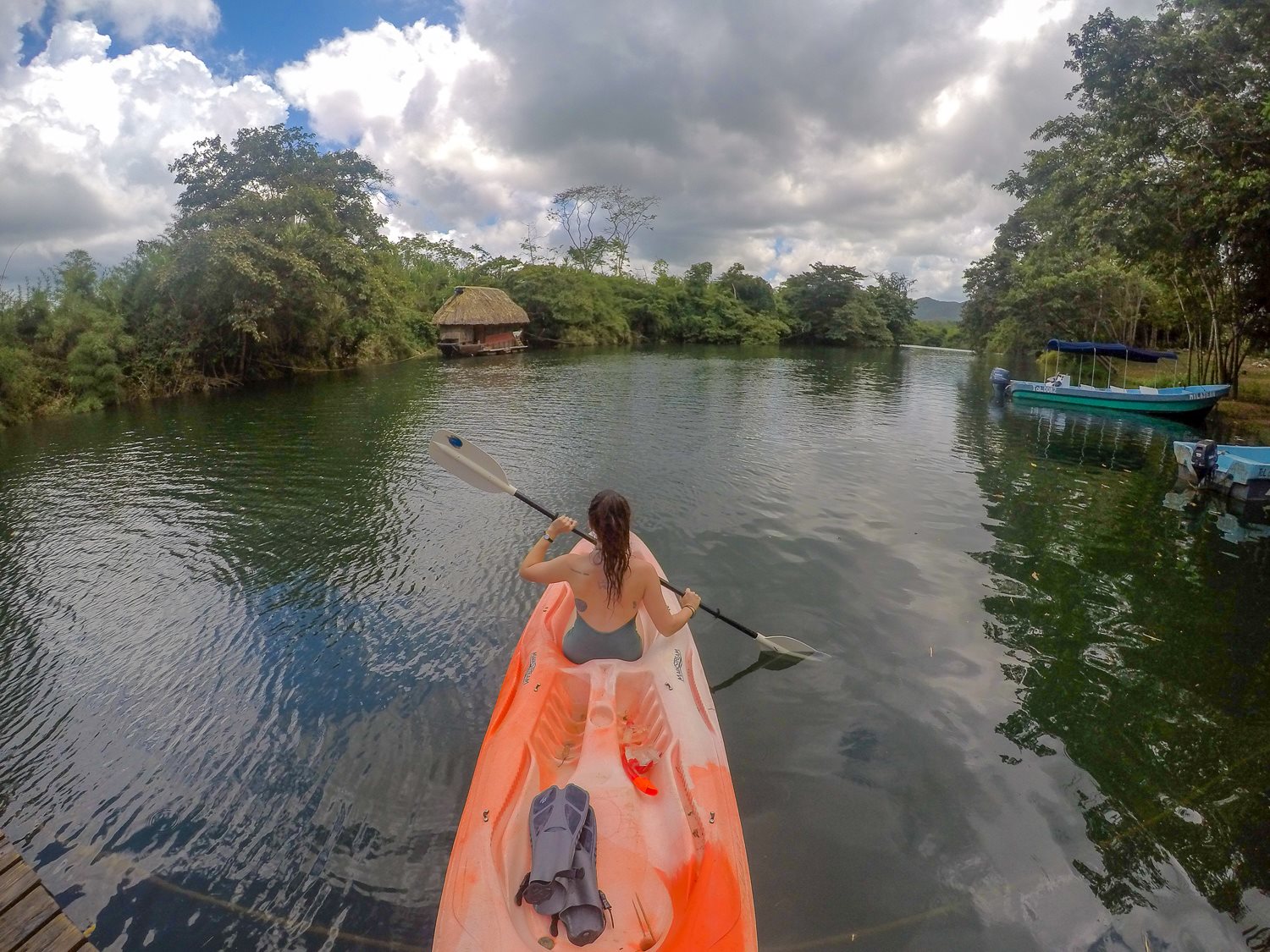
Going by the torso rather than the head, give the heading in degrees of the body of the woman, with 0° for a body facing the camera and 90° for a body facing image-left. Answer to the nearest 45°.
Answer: approximately 180°

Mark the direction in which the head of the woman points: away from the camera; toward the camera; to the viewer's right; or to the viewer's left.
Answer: away from the camera

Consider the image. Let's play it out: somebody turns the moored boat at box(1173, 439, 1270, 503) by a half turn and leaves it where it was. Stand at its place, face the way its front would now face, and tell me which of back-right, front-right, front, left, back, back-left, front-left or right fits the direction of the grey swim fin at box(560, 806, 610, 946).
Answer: front-left

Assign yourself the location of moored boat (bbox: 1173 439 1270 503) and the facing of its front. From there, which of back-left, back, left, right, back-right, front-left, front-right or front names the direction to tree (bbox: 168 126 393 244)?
back-left

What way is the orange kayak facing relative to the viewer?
away from the camera

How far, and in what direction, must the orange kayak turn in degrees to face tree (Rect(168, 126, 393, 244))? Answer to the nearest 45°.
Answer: approximately 45° to its left

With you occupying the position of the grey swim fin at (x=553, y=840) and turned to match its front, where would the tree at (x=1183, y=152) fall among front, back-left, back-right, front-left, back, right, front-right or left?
front-right

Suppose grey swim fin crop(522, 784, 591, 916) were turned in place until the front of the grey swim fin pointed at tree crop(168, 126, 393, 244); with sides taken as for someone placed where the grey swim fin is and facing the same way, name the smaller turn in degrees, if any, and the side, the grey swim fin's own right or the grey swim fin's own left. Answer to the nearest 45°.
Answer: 0° — it already faces it

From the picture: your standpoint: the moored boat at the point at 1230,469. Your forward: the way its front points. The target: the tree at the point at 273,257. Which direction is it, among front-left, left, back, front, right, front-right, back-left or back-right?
back-left

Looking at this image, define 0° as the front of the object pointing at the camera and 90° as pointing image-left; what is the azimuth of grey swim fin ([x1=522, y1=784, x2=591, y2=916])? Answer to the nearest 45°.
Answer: approximately 180°

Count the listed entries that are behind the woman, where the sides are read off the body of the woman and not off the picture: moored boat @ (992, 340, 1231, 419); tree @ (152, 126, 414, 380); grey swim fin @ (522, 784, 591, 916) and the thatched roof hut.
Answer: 1

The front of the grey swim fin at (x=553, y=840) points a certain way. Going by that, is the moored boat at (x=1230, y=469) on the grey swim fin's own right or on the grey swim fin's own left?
on the grey swim fin's own right

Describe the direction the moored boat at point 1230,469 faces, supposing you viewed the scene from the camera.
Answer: facing away from the viewer and to the right of the viewer

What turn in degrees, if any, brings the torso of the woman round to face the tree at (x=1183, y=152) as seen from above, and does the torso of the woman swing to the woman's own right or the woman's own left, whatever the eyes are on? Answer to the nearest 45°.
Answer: approximately 45° to the woman's own right

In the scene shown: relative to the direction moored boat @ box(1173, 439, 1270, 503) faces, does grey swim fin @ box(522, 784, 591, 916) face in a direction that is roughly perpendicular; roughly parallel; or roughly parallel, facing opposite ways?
roughly perpendicular
